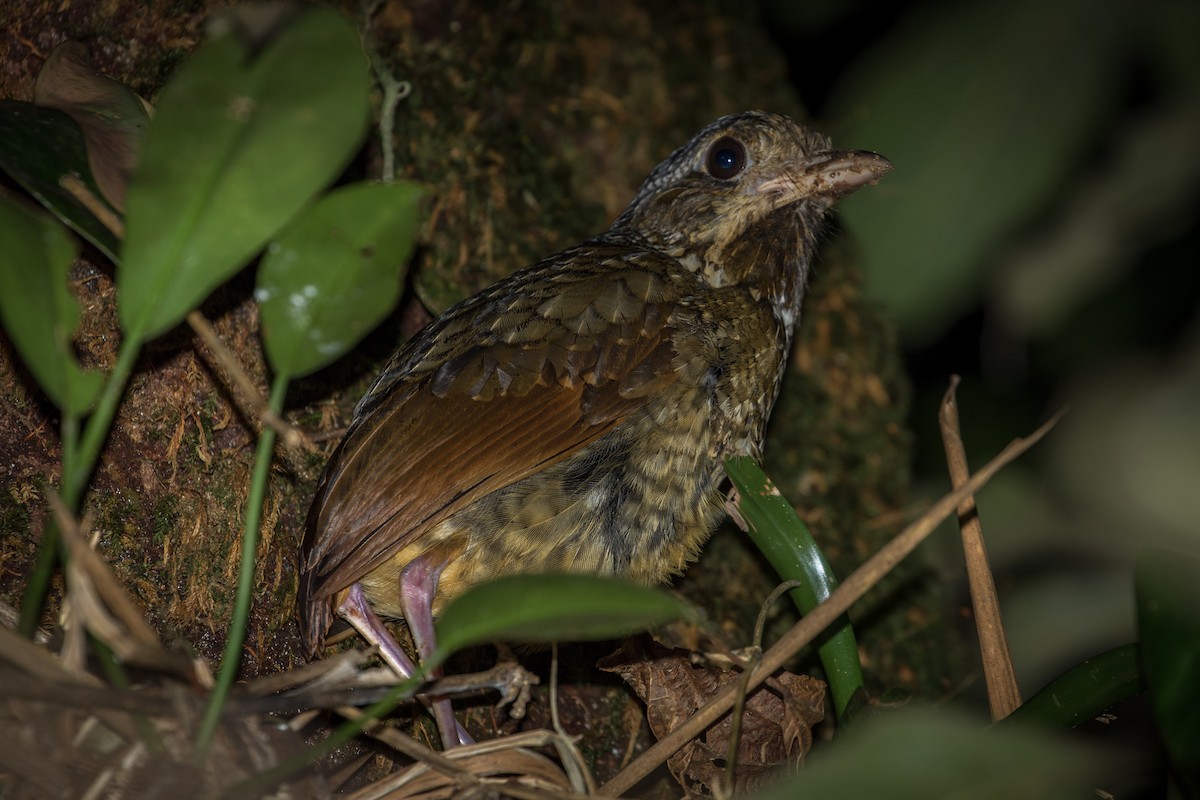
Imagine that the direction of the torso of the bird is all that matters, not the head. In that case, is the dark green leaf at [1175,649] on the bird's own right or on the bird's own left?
on the bird's own right

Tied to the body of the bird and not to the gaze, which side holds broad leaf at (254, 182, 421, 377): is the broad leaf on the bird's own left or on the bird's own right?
on the bird's own right

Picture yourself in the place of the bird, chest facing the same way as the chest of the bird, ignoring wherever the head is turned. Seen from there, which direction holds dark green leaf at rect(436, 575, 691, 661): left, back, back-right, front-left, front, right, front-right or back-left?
right

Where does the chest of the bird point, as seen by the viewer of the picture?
to the viewer's right

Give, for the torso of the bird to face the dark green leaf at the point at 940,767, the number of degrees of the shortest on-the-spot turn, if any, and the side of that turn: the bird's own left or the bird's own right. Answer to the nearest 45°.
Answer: approximately 90° to the bird's own right

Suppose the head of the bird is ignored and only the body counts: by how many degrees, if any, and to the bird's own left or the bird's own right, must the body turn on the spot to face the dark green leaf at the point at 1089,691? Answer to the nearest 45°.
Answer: approximately 45° to the bird's own right

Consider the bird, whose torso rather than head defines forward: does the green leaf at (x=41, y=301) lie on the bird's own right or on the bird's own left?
on the bird's own right

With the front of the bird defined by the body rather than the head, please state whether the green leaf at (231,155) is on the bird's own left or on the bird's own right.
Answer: on the bird's own right
